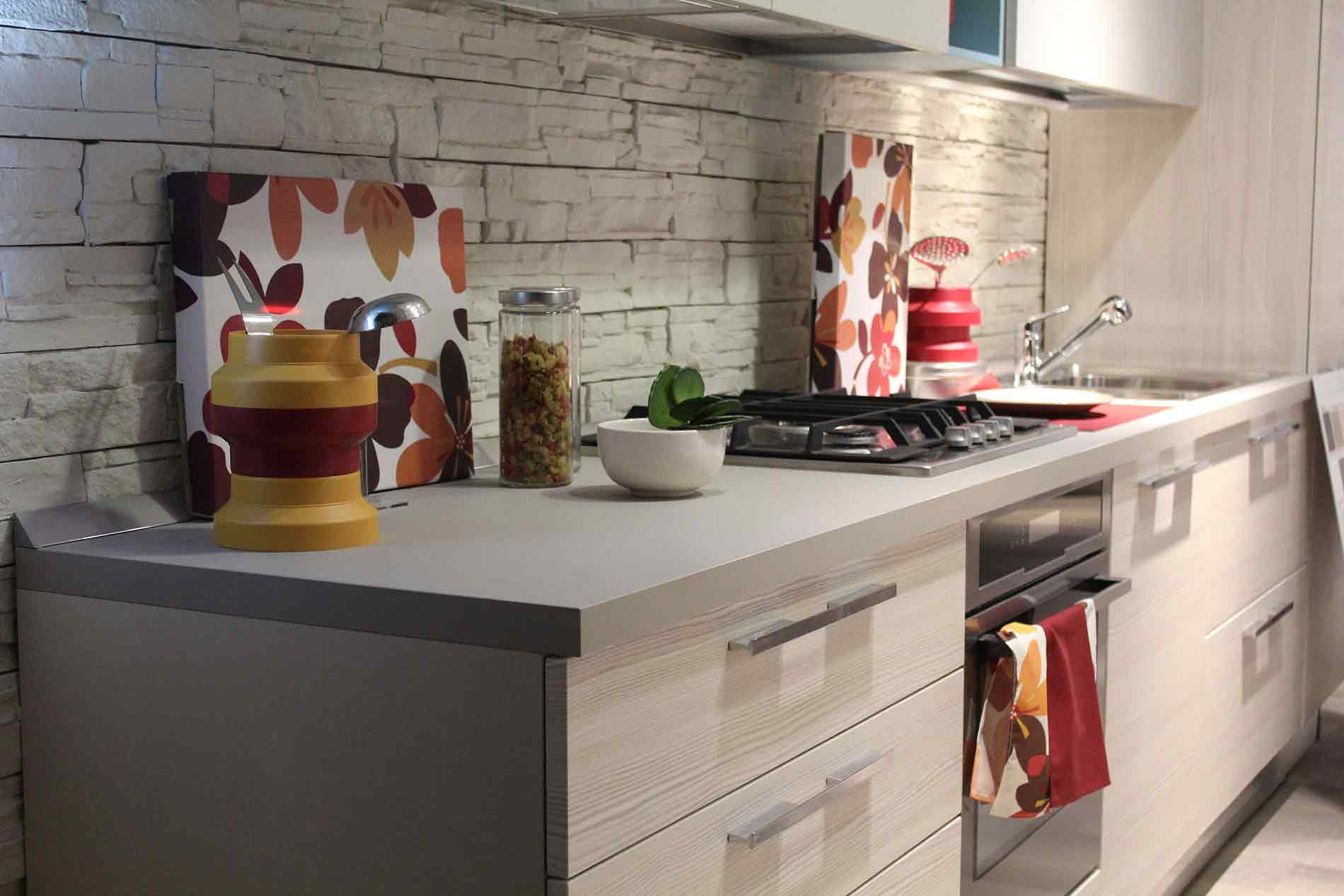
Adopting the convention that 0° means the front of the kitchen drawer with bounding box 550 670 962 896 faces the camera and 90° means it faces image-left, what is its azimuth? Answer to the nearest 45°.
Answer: approximately 315°

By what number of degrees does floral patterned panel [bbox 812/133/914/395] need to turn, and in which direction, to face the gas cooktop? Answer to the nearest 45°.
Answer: approximately 45° to its right

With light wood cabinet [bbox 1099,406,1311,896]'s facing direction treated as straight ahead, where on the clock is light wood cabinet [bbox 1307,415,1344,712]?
light wood cabinet [bbox 1307,415,1344,712] is roughly at 8 o'clock from light wood cabinet [bbox 1099,406,1311,896].

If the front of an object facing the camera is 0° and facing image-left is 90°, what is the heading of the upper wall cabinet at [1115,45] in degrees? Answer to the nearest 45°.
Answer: approximately 315°
